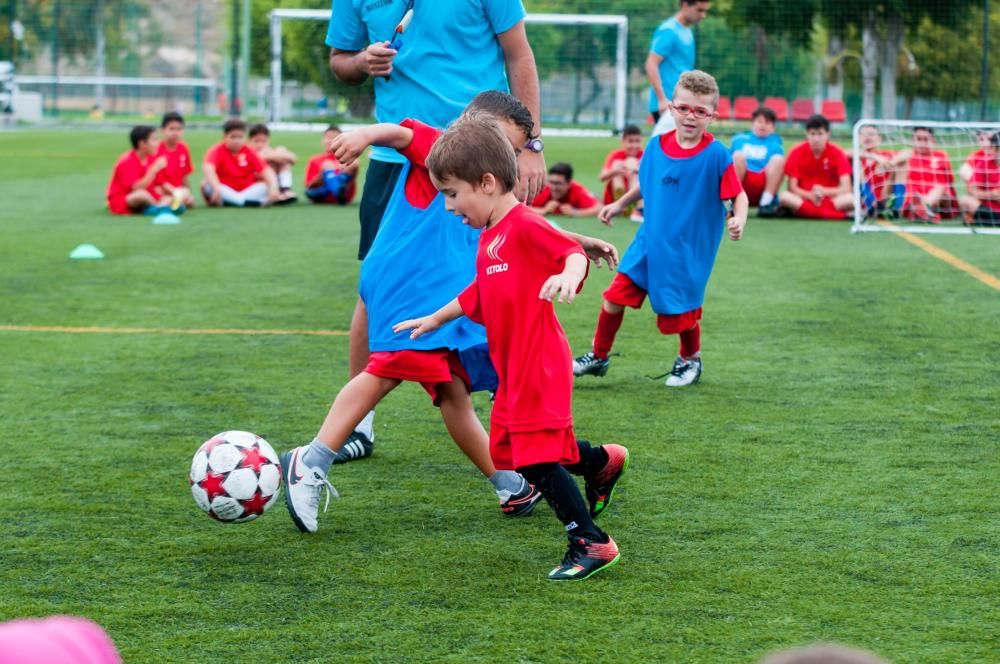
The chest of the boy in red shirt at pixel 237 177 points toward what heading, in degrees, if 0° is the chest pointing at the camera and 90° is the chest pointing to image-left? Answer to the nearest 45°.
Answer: approximately 0°

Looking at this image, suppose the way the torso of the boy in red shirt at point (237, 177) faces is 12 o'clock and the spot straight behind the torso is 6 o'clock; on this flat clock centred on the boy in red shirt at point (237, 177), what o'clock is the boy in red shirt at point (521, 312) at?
the boy in red shirt at point (521, 312) is roughly at 12 o'clock from the boy in red shirt at point (237, 177).

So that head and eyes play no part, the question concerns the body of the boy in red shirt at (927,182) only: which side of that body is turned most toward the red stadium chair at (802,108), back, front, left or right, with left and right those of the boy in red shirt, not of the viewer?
back

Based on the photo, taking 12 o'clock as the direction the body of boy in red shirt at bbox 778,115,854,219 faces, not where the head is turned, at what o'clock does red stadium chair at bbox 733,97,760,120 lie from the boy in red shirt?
The red stadium chair is roughly at 6 o'clock from the boy in red shirt.

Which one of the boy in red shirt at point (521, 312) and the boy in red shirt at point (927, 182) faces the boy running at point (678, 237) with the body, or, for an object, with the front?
the boy in red shirt at point (927, 182)

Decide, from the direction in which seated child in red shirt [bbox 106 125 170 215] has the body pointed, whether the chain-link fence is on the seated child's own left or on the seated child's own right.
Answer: on the seated child's own left

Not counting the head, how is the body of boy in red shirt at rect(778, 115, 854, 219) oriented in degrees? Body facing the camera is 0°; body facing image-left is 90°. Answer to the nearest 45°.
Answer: approximately 0°

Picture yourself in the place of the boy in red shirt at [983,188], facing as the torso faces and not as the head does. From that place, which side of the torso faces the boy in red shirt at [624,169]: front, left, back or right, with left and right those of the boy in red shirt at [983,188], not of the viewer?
right

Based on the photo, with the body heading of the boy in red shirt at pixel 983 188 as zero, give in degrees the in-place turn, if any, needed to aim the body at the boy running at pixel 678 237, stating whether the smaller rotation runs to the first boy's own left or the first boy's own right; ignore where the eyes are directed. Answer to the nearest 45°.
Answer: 0° — they already face them
